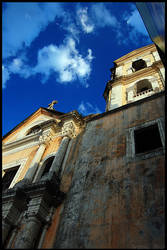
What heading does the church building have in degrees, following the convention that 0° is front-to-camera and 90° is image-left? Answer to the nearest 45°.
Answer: approximately 45°
